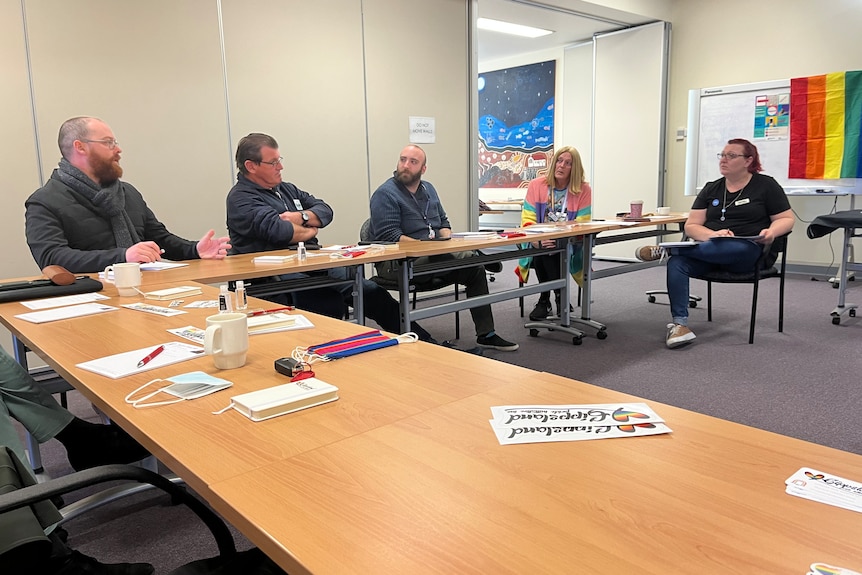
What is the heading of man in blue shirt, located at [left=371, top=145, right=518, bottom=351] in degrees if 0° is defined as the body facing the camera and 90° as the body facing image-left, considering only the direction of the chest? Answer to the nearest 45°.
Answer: approximately 315°

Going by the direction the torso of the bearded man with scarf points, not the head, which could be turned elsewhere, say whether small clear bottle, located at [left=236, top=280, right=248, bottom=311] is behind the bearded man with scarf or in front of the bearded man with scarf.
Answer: in front

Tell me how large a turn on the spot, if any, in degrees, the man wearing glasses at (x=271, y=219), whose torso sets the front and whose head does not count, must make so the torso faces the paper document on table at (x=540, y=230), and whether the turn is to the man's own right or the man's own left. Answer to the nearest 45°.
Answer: approximately 45° to the man's own left

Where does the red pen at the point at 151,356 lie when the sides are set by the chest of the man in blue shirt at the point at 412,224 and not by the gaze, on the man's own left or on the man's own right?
on the man's own right

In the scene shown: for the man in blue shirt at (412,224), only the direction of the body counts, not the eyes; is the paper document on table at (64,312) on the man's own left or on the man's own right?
on the man's own right

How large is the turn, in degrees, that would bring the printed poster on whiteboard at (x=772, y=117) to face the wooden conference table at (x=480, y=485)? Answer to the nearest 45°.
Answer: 0° — it already faces it

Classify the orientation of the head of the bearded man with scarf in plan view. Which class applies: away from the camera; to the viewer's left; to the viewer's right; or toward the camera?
to the viewer's right

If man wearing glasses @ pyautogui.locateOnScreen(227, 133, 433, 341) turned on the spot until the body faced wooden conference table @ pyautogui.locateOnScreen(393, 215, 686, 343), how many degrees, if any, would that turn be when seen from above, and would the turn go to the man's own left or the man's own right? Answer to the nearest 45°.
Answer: approximately 45° to the man's own left

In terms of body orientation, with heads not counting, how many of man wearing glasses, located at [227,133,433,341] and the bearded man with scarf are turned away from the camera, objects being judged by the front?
0

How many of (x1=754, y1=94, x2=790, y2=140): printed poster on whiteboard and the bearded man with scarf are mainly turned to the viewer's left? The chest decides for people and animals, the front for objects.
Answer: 0

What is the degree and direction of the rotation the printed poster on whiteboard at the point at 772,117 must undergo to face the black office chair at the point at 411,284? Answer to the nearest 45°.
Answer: approximately 45° to its right

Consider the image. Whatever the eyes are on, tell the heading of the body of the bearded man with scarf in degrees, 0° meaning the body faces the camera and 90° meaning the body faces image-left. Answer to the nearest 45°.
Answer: approximately 315°

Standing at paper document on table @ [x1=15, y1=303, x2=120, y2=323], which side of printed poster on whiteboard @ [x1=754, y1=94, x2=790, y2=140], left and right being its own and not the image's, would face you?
front

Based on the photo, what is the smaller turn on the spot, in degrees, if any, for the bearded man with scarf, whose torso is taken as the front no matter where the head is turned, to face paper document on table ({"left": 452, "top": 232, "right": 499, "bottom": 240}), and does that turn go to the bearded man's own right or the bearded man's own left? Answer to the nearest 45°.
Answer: approximately 45° to the bearded man's own left

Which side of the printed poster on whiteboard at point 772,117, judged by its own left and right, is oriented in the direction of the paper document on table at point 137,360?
front

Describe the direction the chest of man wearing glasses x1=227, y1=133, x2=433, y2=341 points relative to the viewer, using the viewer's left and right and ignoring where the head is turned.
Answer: facing the viewer and to the right of the viewer

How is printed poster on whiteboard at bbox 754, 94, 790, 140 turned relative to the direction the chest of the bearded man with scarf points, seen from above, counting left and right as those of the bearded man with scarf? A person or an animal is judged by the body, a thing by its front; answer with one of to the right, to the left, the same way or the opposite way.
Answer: to the right

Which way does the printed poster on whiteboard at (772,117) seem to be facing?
toward the camera

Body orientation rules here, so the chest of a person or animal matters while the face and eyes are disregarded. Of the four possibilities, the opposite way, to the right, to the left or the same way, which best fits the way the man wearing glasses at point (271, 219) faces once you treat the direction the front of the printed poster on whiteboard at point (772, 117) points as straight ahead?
to the left
